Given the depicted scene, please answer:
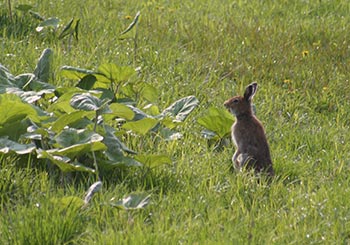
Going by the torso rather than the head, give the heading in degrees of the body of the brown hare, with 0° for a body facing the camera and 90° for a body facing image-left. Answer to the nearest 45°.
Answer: approximately 90°

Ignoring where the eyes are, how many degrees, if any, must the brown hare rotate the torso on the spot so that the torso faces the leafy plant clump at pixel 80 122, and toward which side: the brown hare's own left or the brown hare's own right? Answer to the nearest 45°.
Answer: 0° — it already faces it
